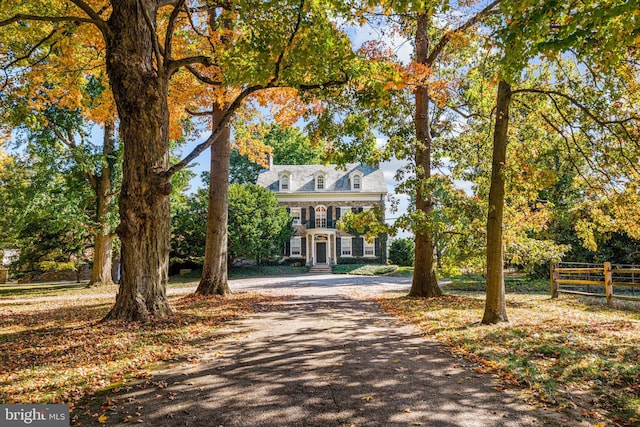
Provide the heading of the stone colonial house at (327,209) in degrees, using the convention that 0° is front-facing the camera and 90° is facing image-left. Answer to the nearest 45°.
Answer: approximately 0°

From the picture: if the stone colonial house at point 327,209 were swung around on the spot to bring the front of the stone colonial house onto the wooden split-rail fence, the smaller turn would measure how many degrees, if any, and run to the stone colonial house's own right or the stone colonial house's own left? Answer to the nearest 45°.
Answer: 0° — it already faces it
